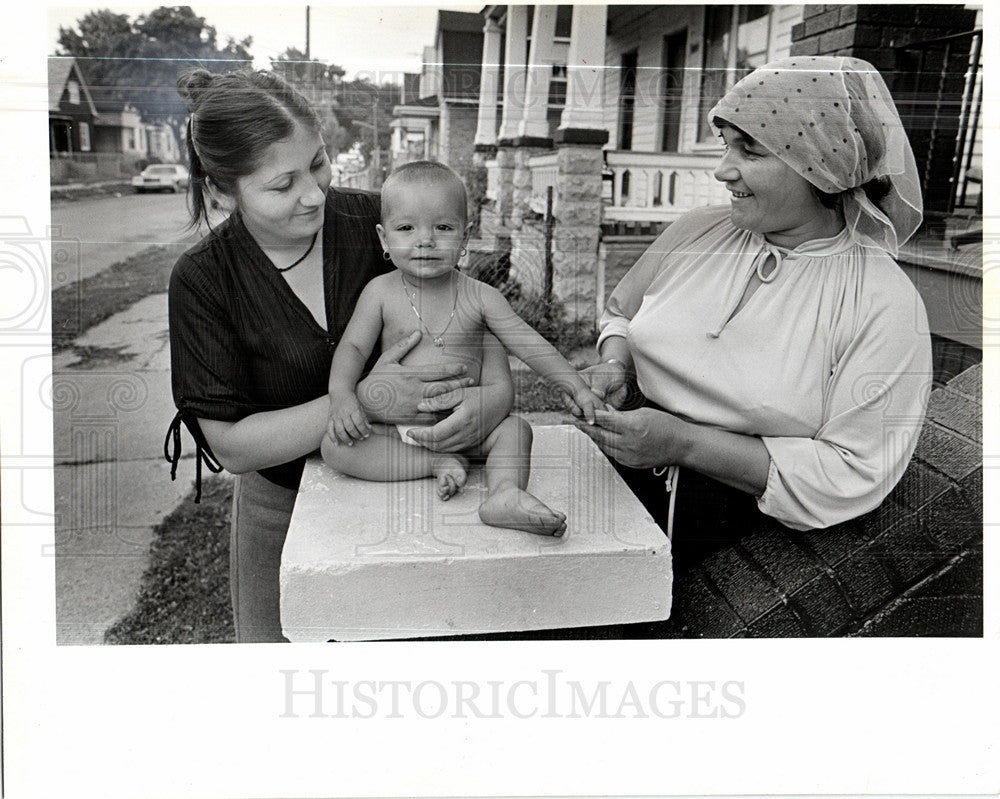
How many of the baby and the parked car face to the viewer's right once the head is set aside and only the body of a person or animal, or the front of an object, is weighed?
0

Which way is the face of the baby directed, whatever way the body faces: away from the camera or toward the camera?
toward the camera

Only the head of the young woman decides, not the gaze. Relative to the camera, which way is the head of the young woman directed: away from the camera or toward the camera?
toward the camera

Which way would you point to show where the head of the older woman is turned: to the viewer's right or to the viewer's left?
to the viewer's left

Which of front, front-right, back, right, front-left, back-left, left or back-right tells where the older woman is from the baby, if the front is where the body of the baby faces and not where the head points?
left

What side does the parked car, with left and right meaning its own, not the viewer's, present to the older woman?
front

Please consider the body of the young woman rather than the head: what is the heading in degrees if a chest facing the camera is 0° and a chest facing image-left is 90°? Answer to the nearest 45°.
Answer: approximately 315°

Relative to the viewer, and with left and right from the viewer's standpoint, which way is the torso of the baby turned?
facing the viewer

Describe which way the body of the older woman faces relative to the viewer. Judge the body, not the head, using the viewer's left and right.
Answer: facing the viewer and to the left of the viewer
